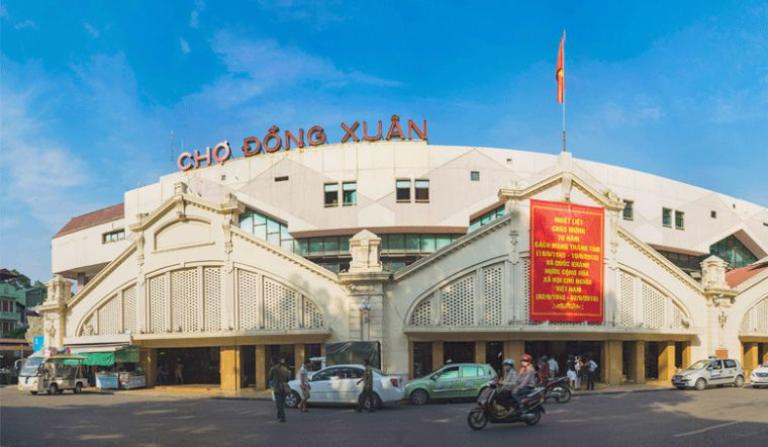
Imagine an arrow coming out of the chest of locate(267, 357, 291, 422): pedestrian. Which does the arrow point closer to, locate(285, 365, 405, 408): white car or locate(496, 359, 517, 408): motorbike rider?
the white car

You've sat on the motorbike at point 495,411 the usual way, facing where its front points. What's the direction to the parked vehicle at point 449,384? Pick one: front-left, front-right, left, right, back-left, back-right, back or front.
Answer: right

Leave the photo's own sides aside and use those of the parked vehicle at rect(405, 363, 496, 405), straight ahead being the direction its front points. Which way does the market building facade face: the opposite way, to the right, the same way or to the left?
to the left

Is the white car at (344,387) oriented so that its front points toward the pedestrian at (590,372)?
no

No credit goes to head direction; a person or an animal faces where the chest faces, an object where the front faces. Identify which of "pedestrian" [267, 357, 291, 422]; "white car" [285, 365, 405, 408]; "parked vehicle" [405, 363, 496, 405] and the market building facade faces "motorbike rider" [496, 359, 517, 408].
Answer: the market building facade

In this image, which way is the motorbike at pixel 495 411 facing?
to the viewer's left

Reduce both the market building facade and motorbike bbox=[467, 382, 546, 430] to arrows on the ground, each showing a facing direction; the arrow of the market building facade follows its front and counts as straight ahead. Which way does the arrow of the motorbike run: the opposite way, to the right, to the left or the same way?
to the right

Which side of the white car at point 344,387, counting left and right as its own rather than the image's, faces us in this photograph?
left

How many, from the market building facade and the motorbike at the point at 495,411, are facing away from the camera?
0

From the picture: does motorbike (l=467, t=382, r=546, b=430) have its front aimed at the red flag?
no

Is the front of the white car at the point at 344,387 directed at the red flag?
no

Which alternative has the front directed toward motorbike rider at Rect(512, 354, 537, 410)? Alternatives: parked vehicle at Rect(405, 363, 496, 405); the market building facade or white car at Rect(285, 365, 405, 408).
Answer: the market building facade

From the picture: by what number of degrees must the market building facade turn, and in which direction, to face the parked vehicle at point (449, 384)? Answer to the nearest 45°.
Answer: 0° — it already faces it
